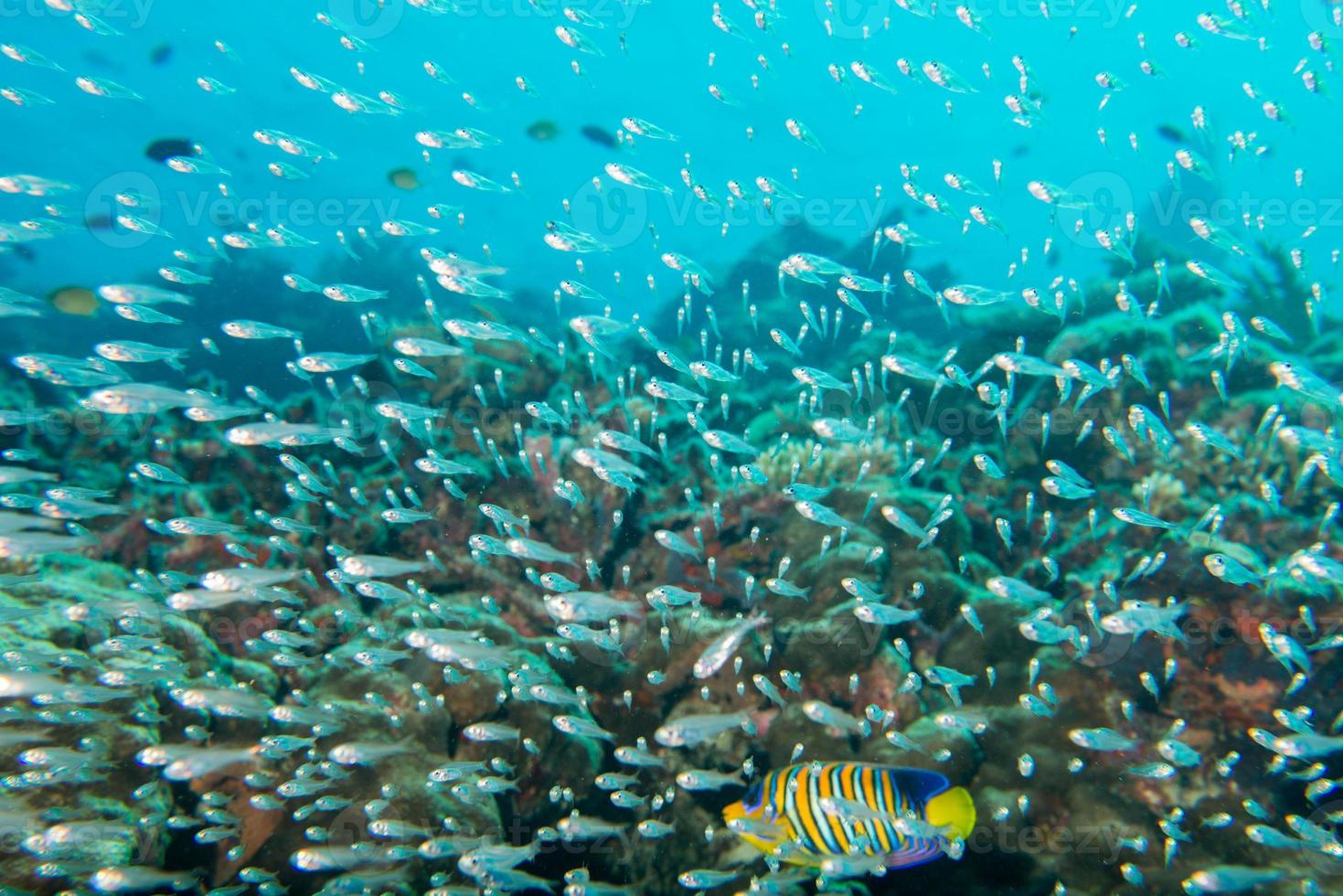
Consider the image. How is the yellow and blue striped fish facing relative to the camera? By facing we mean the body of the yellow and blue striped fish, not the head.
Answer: to the viewer's left

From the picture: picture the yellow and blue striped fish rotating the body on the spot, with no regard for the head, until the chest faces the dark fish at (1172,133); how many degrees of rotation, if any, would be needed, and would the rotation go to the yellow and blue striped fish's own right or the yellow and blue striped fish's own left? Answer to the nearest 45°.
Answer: approximately 135° to the yellow and blue striped fish's own right
